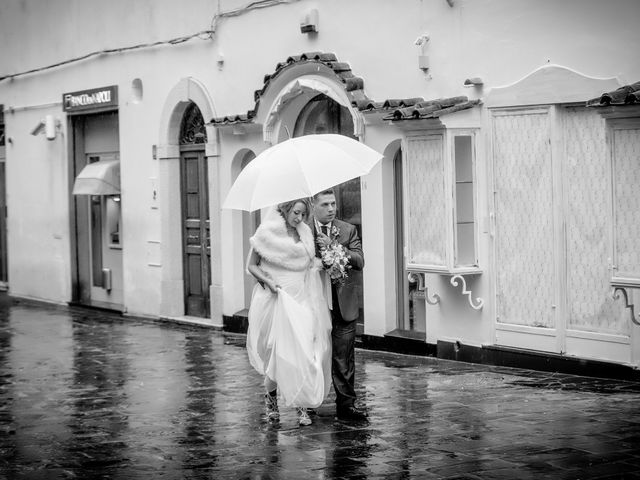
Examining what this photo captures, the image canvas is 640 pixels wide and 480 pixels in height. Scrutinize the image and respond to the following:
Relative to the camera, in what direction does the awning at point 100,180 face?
facing the viewer and to the left of the viewer

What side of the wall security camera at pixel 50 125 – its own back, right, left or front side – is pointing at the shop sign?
left

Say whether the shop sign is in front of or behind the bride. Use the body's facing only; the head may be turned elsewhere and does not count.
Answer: behind

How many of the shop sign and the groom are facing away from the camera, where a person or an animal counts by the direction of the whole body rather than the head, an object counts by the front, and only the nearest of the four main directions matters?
0

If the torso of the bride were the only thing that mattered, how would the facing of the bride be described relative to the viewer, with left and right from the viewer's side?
facing the viewer and to the right of the viewer

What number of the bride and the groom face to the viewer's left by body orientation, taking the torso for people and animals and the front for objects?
0

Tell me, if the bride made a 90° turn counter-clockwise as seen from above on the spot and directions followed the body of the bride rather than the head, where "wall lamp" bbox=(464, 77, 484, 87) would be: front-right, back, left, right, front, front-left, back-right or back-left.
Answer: front

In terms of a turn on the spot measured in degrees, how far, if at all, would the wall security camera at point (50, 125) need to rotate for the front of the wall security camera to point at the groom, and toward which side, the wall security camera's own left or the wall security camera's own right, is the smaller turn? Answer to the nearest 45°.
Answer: approximately 45° to the wall security camera's own left

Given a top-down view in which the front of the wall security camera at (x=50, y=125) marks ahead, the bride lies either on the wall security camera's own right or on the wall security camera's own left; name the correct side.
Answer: on the wall security camera's own left
